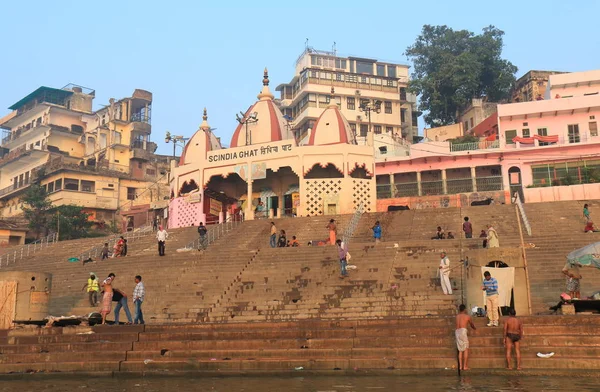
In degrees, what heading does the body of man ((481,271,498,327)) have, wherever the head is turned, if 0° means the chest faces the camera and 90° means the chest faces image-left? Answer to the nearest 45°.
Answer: approximately 45°

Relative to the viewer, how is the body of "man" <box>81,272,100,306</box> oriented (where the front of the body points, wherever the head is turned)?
toward the camera

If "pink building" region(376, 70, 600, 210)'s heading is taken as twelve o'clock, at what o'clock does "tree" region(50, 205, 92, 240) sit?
The tree is roughly at 3 o'clock from the pink building.

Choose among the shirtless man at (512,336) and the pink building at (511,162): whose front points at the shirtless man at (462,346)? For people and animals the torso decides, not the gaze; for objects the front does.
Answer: the pink building

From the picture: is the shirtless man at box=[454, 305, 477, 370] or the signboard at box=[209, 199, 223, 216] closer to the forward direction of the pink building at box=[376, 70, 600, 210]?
the shirtless man

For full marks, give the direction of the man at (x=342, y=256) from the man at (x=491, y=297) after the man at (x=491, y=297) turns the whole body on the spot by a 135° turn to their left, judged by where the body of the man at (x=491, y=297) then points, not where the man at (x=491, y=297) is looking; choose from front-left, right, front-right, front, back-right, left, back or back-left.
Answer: back-left

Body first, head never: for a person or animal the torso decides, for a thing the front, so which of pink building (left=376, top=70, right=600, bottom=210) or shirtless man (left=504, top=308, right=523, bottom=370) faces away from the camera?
the shirtless man

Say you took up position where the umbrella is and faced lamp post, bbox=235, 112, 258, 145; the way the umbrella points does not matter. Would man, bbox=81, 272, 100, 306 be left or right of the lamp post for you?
left

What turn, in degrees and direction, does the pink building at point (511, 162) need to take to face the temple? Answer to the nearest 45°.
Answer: approximately 45° to its right

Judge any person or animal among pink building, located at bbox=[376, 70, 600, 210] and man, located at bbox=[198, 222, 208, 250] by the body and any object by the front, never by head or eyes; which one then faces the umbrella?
the pink building

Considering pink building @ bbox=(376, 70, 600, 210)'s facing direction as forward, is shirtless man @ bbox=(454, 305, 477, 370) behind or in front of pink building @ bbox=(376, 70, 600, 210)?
in front

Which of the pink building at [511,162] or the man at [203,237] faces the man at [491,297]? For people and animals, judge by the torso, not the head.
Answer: the pink building
